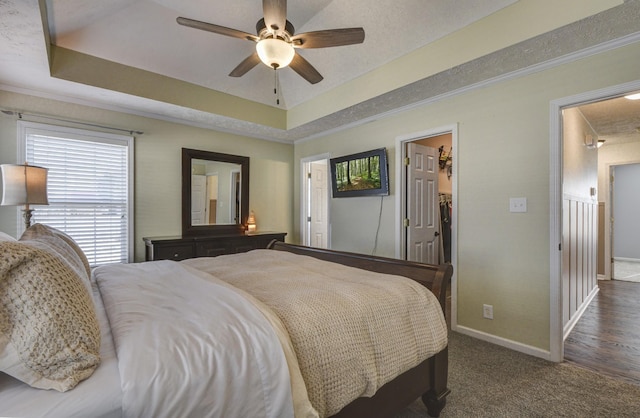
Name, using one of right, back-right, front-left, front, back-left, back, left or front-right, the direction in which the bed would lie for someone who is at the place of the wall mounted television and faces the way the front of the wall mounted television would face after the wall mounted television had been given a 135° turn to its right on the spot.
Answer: back

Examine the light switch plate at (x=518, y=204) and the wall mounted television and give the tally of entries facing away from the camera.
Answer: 0

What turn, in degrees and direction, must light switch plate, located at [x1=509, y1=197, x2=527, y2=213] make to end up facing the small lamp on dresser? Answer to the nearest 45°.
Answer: approximately 90° to its right

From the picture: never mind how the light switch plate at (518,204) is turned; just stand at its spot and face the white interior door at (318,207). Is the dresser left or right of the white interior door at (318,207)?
left

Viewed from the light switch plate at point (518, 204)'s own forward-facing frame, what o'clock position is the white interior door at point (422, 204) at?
The white interior door is roughly at 4 o'clock from the light switch plate.

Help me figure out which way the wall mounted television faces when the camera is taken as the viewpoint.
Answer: facing the viewer and to the left of the viewer

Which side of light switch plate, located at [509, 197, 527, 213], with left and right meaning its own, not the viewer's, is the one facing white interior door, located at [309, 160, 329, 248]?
right

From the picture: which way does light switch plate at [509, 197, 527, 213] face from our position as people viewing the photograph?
facing the viewer

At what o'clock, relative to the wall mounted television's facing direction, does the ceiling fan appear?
The ceiling fan is roughly at 11 o'clock from the wall mounted television.

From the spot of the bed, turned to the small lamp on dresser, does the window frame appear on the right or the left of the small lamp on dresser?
left

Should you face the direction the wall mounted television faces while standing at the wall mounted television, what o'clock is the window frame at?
The window frame is roughly at 1 o'clock from the wall mounted television.

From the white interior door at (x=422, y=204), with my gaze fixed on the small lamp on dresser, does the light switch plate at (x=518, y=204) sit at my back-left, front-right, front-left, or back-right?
back-left

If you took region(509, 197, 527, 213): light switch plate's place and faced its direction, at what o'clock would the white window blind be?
The white window blind is roughly at 2 o'clock from the light switch plate.

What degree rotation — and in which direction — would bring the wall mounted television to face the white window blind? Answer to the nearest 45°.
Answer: approximately 45° to its right

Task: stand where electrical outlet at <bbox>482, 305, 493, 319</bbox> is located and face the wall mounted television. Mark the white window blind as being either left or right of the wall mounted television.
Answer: left

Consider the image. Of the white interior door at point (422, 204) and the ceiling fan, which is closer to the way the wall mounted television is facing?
the ceiling fan
